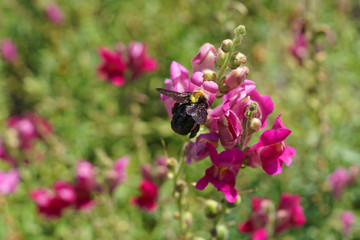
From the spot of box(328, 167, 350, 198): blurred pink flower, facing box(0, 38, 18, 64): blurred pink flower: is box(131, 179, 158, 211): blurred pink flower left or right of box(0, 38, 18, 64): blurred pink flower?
left

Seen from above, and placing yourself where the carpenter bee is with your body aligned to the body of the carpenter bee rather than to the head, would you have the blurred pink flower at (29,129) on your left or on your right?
on your left

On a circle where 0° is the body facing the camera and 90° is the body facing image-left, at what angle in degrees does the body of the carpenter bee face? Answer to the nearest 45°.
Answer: approximately 225°

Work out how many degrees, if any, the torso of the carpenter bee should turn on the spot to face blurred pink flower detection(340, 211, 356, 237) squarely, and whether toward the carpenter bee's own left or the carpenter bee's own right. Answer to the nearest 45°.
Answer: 0° — it already faces it

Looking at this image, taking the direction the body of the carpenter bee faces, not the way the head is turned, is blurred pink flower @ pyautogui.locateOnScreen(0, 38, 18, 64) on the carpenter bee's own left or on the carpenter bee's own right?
on the carpenter bee's own left
